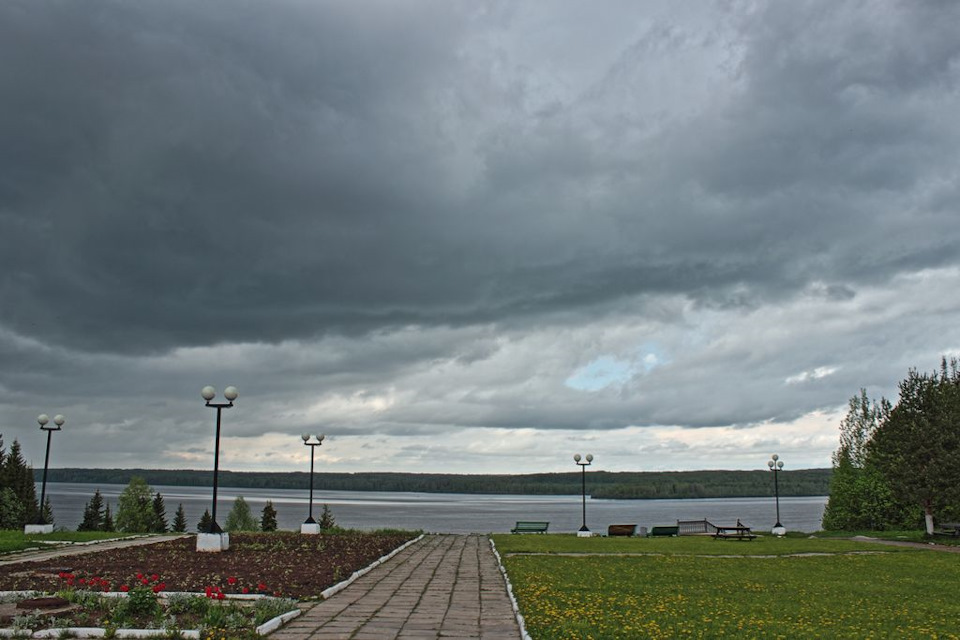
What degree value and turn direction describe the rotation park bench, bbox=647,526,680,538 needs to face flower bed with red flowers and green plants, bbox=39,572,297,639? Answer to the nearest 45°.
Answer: approximately 180°

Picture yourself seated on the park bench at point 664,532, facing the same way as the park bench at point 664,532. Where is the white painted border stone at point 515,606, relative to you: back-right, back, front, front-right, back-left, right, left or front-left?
back

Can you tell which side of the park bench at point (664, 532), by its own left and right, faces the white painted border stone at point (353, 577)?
back

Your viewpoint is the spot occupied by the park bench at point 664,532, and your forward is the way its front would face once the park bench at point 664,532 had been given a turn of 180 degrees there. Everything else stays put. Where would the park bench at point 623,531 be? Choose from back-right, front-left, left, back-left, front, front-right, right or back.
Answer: right

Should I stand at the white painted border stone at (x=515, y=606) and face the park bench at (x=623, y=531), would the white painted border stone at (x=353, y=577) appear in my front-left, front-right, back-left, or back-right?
front-left

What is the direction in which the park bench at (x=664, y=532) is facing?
away from the camera
